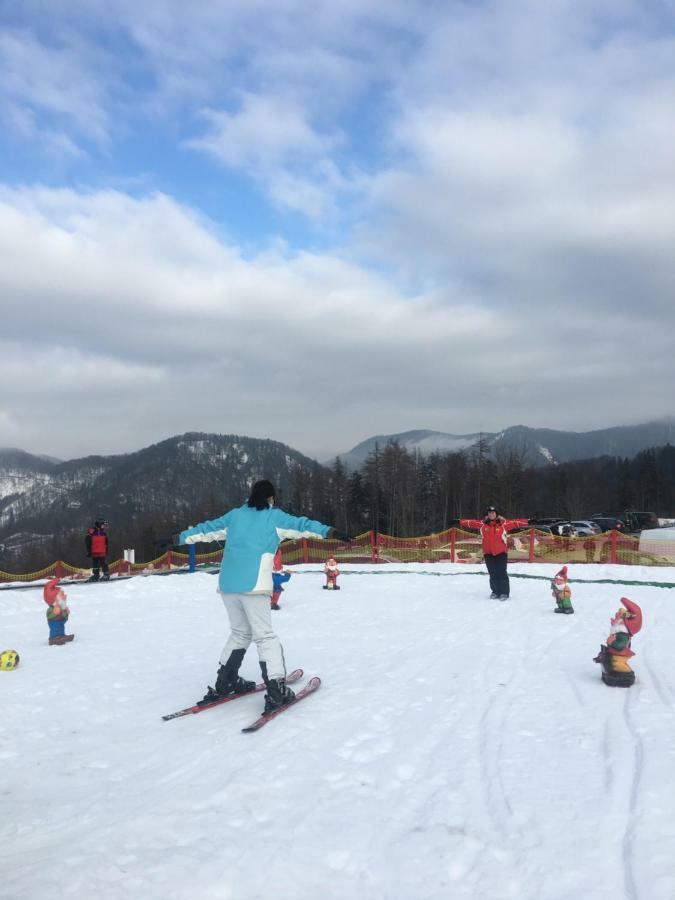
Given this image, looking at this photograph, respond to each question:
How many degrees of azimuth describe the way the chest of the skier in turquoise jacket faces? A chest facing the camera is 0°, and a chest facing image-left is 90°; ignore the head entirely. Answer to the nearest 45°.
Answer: approximately 225°

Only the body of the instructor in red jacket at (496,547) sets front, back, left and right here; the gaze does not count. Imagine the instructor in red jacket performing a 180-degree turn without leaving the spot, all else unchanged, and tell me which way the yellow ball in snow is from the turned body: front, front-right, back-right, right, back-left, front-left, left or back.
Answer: back-left

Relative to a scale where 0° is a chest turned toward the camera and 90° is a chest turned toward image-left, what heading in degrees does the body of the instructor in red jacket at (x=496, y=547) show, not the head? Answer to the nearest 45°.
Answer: approximately 0°

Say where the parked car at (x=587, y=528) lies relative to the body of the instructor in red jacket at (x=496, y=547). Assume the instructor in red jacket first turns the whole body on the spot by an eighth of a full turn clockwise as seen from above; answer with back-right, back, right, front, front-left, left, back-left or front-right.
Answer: back-right

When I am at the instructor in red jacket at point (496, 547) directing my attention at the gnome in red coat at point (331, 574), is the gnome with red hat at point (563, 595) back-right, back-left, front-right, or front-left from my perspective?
back-left

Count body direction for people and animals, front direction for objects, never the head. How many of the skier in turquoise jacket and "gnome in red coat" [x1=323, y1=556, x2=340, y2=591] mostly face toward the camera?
1

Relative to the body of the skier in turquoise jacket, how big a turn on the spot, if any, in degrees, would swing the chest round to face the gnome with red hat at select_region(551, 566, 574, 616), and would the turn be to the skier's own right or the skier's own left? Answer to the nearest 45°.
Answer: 0° — they already face it

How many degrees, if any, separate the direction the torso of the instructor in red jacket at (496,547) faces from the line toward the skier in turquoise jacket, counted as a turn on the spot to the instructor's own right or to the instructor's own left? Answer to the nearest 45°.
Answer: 0° — they already face them

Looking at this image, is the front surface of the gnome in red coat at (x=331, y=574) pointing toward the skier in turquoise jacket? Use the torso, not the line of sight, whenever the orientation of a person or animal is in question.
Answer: yes

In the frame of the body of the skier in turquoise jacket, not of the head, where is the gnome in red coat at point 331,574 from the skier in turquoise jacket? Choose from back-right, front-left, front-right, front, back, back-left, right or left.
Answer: front-left

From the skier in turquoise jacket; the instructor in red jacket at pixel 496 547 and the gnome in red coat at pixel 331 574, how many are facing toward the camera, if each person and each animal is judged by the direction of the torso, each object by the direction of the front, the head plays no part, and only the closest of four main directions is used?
2
